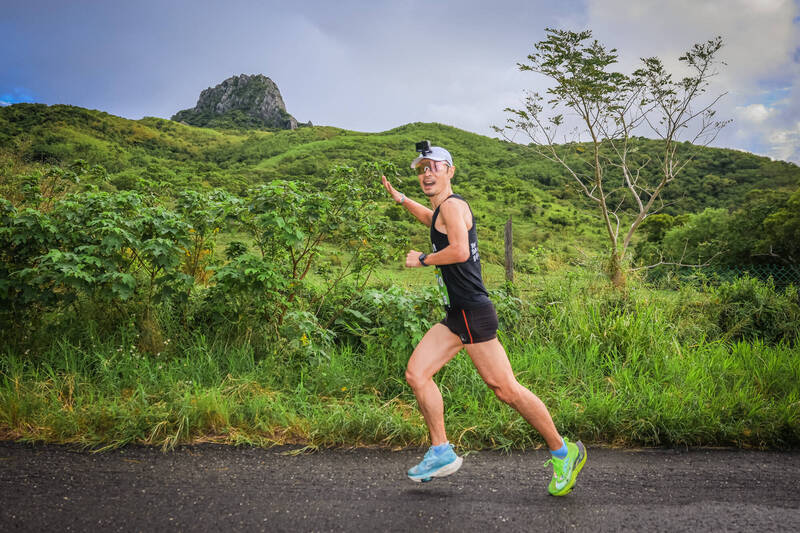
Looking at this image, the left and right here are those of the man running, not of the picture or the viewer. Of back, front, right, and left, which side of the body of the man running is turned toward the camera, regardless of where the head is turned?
left

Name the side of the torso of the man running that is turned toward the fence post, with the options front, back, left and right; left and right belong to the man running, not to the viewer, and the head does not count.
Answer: right

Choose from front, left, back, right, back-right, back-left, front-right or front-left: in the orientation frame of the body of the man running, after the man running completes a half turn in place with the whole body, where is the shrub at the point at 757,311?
front-left
